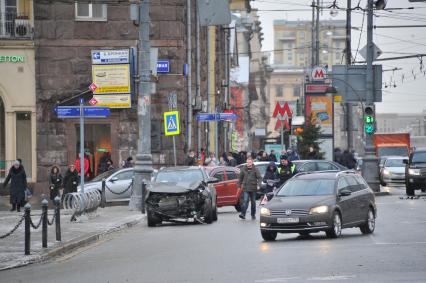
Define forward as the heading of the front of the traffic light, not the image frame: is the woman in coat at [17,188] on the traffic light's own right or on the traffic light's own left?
on the traffic light's own right

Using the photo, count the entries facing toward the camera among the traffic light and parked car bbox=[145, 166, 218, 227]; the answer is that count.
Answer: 2

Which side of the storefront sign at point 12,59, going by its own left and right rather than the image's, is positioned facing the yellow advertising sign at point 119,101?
left

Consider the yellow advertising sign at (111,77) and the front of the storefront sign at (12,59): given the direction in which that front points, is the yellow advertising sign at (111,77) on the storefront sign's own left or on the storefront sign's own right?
on the storefront sign's own left

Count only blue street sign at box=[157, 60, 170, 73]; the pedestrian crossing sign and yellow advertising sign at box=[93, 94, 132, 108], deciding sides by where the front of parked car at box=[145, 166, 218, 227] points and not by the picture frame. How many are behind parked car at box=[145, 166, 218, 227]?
3

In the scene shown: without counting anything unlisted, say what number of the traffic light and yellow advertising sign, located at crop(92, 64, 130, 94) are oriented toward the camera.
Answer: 2
